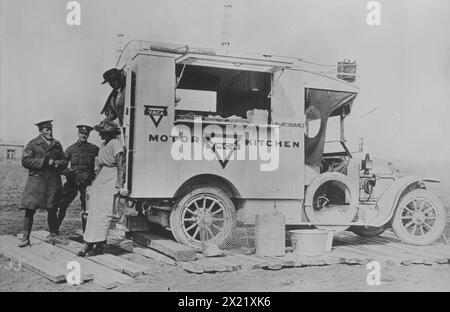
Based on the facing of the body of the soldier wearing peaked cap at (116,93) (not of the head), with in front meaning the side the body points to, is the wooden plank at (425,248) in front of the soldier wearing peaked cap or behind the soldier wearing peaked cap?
behind

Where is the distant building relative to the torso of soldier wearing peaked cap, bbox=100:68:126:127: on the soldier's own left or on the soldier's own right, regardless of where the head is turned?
on the soldier's own right

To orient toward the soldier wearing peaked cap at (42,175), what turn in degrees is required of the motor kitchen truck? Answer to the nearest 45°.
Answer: approximately 180°

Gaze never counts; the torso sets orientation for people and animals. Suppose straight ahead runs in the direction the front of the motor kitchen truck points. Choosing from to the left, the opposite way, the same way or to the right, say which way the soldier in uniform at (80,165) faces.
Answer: to the right

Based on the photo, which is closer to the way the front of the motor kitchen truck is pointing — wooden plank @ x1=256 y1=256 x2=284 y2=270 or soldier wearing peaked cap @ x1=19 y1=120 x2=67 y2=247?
the wooden plank

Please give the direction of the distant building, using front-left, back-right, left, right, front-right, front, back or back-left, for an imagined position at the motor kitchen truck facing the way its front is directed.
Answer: back-left

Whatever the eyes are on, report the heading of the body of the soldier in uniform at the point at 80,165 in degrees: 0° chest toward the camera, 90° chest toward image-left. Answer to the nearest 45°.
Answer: approximately 0°

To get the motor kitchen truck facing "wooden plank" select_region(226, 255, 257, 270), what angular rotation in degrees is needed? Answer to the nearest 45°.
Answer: approximately 90° to its right

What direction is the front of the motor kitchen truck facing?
to the viewer's right

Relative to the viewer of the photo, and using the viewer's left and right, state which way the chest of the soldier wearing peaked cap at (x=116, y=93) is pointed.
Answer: facing to the left of the viewer
